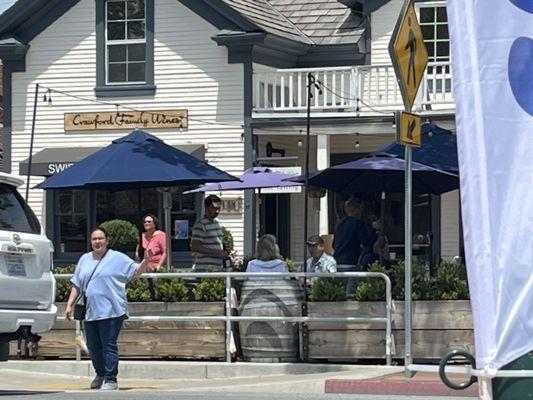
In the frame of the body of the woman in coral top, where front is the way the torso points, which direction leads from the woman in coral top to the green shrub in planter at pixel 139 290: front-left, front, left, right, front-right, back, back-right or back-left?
front-left

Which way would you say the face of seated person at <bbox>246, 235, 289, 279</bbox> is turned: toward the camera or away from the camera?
away from the camera

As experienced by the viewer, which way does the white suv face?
facing away from the viewer and to the left of the viewer

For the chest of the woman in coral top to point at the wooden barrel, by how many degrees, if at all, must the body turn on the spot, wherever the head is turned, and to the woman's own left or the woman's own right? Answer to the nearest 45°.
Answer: approximately 90° to the woman's own left

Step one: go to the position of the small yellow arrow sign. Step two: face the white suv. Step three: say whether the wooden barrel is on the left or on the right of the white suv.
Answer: right

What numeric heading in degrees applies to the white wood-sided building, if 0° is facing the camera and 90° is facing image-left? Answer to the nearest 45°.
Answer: approximately 0°

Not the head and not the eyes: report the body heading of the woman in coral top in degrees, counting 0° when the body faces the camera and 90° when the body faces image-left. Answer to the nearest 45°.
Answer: approximately 45°

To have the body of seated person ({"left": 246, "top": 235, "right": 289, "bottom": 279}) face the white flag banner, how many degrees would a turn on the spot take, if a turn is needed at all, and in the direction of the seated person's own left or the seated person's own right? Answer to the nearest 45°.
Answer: approximately 180°

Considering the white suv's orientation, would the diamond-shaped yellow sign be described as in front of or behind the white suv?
behind

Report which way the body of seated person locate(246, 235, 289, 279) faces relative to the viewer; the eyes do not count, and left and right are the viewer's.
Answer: facing away from the viewer

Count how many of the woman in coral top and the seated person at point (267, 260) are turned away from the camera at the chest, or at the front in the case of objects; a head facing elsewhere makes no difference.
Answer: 1

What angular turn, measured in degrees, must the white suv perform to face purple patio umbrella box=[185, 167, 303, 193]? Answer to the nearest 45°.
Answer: approximately 90° to its right

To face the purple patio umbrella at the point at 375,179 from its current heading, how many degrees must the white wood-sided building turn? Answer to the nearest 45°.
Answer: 0° — it already faces it

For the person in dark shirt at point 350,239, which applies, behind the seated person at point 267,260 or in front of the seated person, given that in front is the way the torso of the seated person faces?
in front
